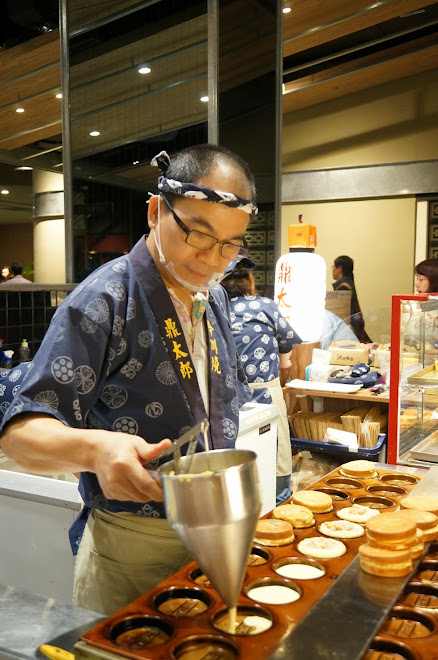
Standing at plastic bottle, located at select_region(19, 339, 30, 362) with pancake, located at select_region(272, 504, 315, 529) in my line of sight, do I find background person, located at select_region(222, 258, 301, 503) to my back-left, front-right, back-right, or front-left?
front-left

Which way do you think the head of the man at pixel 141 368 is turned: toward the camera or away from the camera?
toward the camera

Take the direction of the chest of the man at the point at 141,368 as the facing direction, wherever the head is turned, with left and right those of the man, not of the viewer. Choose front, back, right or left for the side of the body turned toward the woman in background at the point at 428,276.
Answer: left

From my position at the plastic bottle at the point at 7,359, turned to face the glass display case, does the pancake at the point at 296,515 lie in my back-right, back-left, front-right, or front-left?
front-right

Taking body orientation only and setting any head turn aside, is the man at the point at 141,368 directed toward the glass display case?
no

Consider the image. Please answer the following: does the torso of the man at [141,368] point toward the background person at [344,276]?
no

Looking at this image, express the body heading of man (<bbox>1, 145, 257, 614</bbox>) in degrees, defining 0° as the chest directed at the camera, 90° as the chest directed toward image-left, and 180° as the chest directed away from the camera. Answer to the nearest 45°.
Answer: approximately 315°

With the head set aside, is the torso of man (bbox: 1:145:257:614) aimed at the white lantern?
no

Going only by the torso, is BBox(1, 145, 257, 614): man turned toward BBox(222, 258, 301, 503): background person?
no
